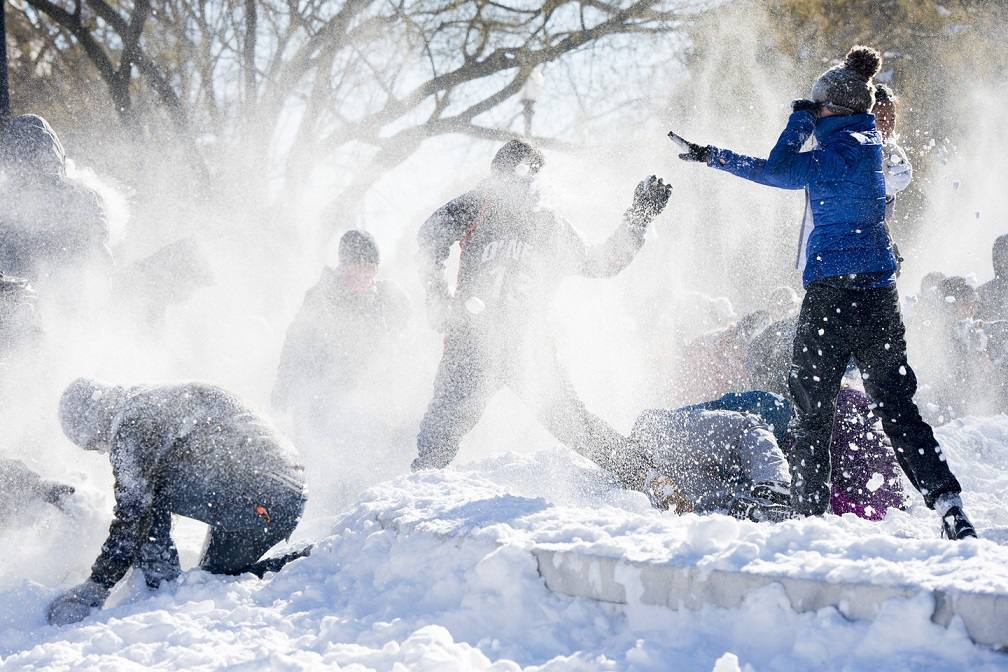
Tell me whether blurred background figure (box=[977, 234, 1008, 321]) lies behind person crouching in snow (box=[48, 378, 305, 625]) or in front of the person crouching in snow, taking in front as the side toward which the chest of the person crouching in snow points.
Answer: behind

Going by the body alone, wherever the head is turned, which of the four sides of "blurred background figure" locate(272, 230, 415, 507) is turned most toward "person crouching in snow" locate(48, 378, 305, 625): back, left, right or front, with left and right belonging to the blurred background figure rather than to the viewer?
front

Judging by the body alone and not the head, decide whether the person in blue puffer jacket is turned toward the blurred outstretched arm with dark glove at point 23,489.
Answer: yes

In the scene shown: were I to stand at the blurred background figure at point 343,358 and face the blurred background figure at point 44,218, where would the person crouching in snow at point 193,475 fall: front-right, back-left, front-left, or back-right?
front-left

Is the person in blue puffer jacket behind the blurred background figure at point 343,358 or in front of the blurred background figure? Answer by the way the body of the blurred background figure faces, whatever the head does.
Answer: in front

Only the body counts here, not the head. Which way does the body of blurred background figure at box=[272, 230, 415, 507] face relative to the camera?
toward the camera

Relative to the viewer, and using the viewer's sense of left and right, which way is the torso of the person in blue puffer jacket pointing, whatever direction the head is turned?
facing to the left of the viewer

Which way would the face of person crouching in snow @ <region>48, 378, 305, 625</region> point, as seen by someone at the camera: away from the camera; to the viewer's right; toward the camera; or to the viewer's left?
to the viewer's left

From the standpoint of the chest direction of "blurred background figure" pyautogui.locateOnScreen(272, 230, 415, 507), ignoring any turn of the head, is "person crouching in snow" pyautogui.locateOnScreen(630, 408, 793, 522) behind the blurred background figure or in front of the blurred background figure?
in front

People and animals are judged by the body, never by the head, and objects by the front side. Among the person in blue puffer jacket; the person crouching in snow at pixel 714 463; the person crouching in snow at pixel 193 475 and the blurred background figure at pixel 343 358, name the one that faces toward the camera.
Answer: the blurred background figure

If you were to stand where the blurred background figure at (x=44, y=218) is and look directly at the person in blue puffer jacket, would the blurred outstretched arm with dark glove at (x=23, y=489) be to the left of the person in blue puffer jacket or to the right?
right

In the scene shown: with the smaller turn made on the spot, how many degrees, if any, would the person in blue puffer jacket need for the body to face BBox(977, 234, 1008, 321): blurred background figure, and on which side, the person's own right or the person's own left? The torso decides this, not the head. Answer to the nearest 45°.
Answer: approximately 90° to the person's own right

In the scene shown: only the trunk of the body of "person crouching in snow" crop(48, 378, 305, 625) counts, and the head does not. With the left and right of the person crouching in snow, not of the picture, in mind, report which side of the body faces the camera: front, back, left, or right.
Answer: left
